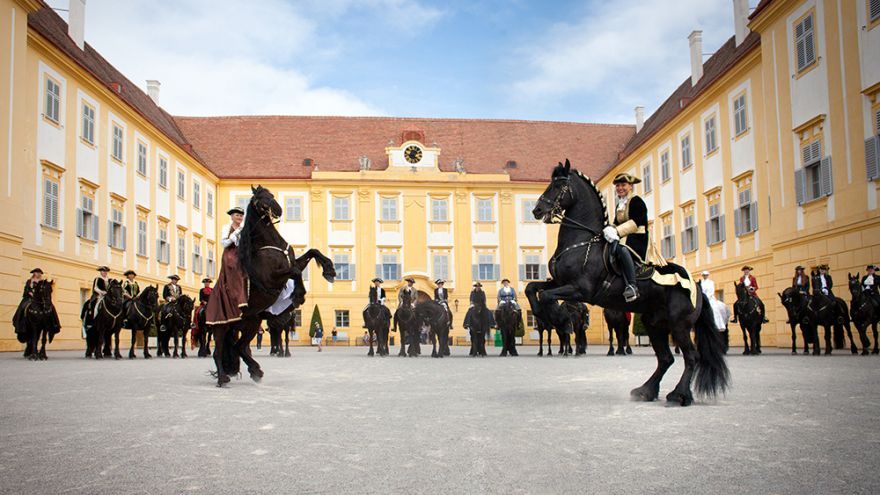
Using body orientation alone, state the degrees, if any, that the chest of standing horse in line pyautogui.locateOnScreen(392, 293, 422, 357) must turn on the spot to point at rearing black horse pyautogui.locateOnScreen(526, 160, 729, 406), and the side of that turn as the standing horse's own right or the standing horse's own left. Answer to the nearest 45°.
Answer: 0° — it already faces it

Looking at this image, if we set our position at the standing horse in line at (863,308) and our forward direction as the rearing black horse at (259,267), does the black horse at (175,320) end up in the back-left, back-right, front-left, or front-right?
front-right

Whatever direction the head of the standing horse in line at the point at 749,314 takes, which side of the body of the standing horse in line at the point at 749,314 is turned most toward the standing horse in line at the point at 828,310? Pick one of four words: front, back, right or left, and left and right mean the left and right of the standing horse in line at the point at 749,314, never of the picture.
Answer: left

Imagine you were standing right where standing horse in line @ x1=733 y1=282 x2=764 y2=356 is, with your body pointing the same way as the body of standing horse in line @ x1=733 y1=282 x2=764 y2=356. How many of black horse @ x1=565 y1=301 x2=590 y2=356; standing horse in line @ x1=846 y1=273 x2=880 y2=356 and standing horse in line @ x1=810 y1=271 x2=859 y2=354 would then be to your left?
2

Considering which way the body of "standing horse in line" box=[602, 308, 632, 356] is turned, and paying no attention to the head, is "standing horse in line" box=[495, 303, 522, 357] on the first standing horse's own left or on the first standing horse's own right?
on the first standing horse's own right

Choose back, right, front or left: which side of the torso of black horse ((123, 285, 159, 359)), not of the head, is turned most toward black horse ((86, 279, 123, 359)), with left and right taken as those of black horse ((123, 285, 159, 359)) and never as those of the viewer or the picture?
right

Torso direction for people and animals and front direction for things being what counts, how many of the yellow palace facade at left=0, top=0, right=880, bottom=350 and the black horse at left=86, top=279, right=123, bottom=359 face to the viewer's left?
0

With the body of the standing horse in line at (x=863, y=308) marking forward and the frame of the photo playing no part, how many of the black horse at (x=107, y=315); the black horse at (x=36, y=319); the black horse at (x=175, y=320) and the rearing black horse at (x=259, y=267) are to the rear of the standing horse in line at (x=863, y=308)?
0

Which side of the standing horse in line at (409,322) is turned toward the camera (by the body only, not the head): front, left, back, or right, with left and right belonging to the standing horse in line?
front

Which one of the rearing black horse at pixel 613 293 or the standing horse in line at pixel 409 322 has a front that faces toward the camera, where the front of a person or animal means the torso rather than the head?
the standing horse in line

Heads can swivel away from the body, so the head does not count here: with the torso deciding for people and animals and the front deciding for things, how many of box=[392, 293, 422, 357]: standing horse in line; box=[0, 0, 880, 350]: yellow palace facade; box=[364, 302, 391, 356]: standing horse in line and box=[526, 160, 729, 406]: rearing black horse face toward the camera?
3

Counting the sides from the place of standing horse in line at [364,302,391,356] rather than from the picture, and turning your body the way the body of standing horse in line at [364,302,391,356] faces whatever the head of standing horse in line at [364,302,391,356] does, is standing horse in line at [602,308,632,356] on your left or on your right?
on your left

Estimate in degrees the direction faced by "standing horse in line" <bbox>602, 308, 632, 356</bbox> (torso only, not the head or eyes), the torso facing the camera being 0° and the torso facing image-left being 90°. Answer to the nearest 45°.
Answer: approximately 45°

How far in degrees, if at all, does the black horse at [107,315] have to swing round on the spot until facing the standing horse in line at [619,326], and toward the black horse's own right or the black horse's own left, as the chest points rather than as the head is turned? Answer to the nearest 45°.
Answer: approximately 45° to the black horse's own left

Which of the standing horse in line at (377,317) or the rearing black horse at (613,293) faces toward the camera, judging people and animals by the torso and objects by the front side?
the standing horse in line
